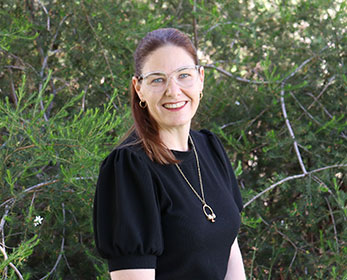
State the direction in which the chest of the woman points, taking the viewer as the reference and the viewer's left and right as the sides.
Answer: facing the viewer and to the right of the viewer
